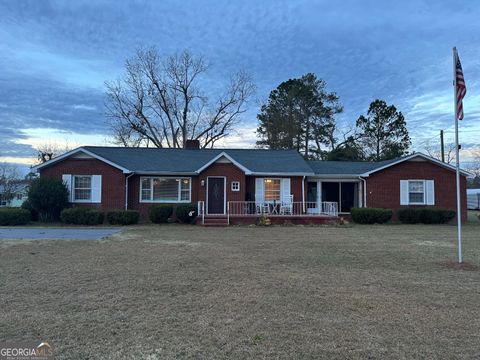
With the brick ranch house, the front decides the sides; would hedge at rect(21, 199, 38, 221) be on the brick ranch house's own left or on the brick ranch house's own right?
on the brick ranch house's own right

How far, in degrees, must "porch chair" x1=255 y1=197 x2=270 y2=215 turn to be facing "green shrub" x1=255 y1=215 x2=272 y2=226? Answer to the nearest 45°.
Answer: approximately 45° to its right

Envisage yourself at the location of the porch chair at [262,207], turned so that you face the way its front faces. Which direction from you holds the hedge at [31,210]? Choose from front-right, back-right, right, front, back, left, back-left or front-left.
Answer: back-right

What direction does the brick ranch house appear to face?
toward the camera

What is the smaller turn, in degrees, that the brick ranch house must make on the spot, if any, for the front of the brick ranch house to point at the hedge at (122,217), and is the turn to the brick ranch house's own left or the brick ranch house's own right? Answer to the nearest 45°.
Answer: approximately 90° to the brick ranch house's own right

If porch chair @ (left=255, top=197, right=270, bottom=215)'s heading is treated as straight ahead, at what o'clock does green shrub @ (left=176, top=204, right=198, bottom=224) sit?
The green shrub is roughly at 4 o'clock from the porch chair.

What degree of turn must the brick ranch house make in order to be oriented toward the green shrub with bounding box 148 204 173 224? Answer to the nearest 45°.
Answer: approximately 90° to its right

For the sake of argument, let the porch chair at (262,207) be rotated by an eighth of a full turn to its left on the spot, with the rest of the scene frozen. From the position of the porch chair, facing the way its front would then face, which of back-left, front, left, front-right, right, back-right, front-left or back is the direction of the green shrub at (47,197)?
back

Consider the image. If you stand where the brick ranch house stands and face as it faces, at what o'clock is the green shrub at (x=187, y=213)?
The green shrub is roughly at 2 o'clock from the brick ranch house.

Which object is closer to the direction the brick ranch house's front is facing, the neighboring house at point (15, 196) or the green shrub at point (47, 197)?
the green shrub

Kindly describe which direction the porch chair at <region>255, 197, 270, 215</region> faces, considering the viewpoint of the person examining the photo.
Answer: facing the viewer and to the right of the viewer

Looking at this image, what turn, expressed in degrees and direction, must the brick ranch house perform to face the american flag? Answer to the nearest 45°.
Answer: approximately 45° to its left

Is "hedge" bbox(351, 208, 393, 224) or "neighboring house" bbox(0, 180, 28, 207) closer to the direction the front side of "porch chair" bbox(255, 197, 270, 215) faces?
the hedge
